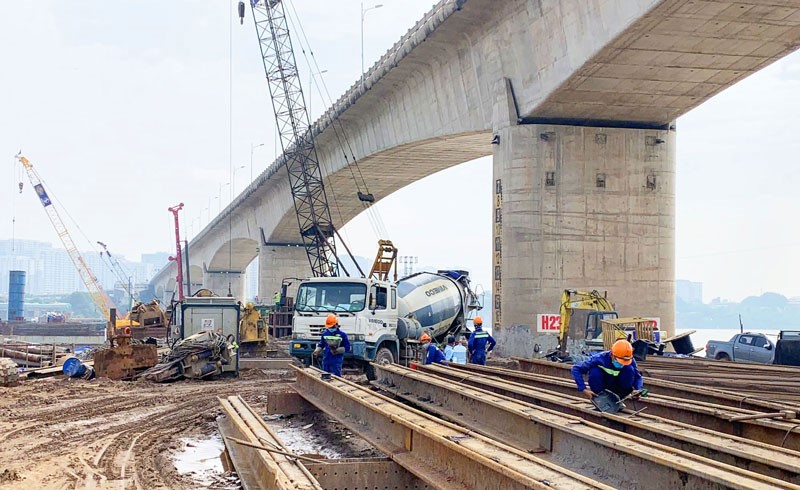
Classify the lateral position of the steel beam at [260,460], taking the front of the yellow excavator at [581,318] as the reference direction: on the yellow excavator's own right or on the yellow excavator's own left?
on the yellow excavator's own left

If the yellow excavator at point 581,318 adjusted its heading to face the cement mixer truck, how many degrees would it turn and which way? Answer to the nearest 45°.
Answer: approximately 45° to its left

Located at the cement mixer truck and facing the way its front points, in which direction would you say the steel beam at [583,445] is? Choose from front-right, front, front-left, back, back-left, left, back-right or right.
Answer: front-left

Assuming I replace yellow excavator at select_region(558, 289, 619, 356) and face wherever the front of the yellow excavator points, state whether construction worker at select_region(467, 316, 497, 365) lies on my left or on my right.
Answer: on my left

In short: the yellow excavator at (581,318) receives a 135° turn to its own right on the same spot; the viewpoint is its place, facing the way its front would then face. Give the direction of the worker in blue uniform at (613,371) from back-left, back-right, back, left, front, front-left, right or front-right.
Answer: back-right

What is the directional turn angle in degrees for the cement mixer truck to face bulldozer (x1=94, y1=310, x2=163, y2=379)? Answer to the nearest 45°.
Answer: approximately 45° to its right

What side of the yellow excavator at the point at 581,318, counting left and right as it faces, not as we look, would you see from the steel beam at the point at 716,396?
left

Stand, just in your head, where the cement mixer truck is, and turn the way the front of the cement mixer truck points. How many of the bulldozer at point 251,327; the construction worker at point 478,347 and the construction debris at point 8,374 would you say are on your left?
1

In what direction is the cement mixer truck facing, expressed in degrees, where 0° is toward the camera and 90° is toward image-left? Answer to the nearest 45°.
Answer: approximately 45°

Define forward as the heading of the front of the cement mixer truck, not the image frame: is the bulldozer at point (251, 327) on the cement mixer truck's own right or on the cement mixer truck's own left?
on the cement mixer truck's own right

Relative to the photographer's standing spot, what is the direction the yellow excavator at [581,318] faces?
facing to the left of the viewer

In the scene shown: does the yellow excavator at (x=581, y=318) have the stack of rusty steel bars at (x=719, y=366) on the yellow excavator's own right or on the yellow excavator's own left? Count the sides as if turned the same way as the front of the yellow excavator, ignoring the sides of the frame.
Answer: on the yellow excavator's own left

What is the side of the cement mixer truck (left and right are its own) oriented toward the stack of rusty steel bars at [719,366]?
left

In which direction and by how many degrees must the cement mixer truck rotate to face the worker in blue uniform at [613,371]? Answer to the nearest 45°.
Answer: approximately 45° to its left
